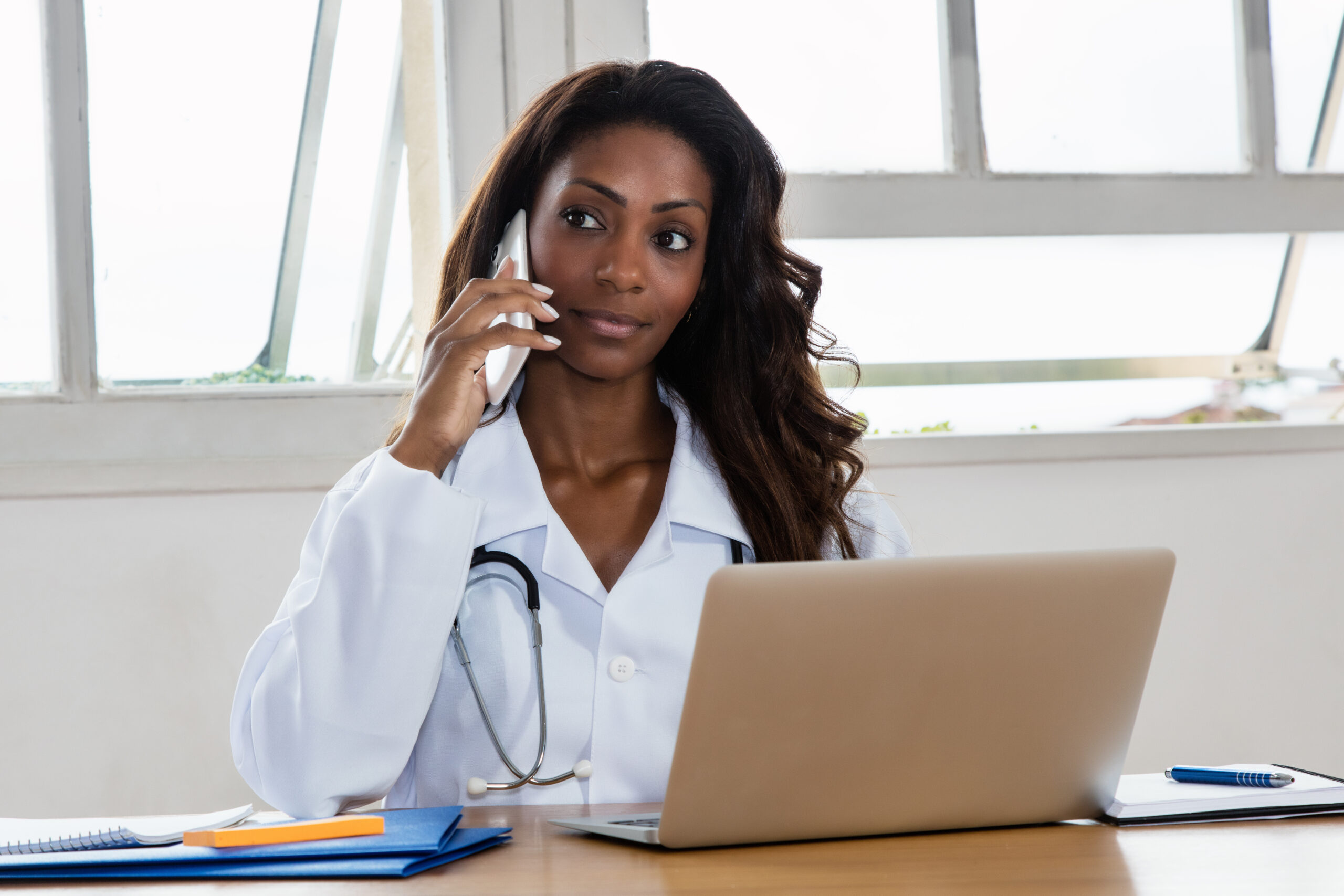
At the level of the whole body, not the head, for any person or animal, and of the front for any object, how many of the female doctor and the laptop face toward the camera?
1

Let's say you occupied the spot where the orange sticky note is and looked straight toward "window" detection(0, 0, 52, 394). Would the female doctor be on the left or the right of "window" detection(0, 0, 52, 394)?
right

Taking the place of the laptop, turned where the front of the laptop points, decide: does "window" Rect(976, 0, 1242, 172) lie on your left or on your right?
on your right

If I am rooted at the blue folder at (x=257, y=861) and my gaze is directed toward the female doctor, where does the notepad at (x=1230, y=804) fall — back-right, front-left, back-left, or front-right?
front-right

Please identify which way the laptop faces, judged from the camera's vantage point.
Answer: facing away from the viewer and to the left of the viewer

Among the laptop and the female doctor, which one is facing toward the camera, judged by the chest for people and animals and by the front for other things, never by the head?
the female doctor

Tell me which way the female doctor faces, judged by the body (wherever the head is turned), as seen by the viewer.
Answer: toward the camera

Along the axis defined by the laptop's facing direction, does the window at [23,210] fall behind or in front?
in front

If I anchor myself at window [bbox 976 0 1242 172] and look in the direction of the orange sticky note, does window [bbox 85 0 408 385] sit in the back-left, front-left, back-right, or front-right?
front-right

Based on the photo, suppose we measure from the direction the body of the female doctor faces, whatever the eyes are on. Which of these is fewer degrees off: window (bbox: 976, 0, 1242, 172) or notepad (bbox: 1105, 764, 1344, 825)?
the notepad

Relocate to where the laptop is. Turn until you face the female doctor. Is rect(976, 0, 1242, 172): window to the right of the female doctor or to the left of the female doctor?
right
